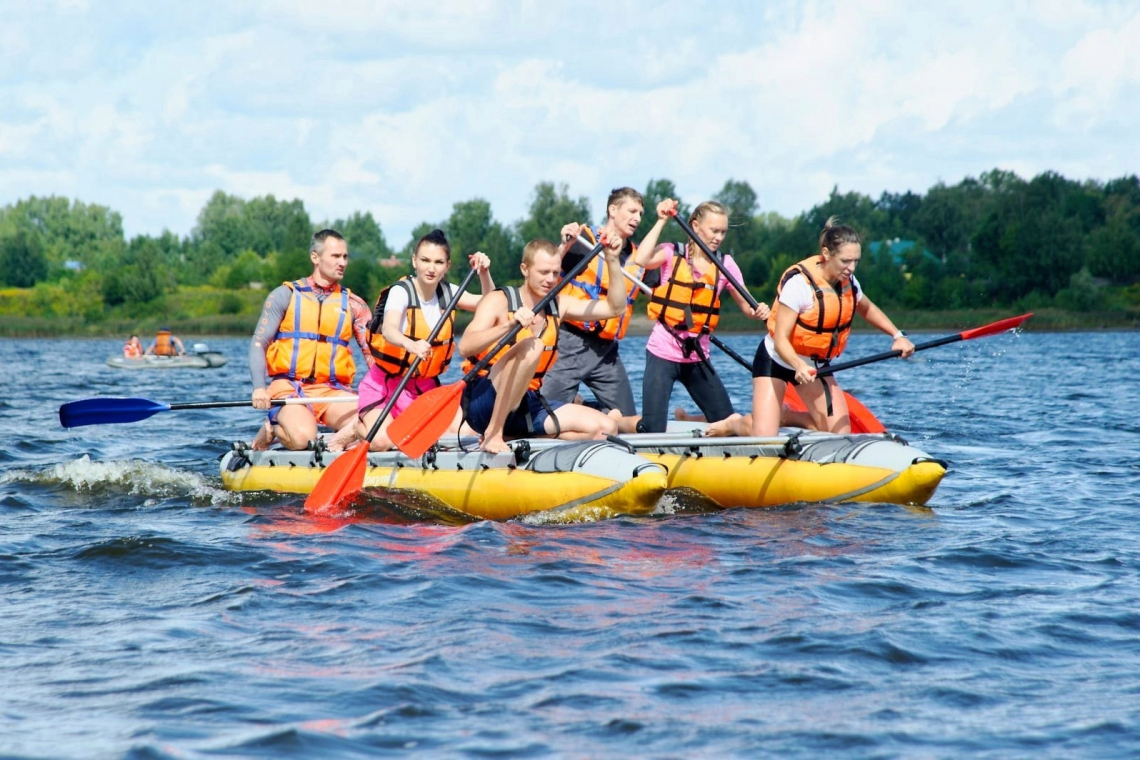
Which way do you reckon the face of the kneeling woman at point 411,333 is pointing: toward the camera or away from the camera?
toward the camera

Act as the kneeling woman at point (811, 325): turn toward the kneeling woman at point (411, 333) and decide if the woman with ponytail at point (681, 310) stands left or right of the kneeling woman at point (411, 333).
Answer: right

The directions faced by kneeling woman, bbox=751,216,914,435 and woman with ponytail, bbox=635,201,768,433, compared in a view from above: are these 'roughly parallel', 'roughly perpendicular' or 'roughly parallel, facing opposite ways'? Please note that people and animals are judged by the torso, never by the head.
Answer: roughly parallel

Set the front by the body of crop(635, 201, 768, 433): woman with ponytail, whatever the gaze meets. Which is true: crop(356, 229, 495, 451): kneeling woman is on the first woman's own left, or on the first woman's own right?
on the first woman's own right

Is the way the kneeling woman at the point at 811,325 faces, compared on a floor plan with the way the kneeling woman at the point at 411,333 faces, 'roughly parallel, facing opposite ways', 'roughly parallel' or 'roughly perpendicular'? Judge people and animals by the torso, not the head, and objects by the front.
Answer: roughly parallel

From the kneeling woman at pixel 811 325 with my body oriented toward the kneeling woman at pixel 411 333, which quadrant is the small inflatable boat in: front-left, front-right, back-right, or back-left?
front-right
